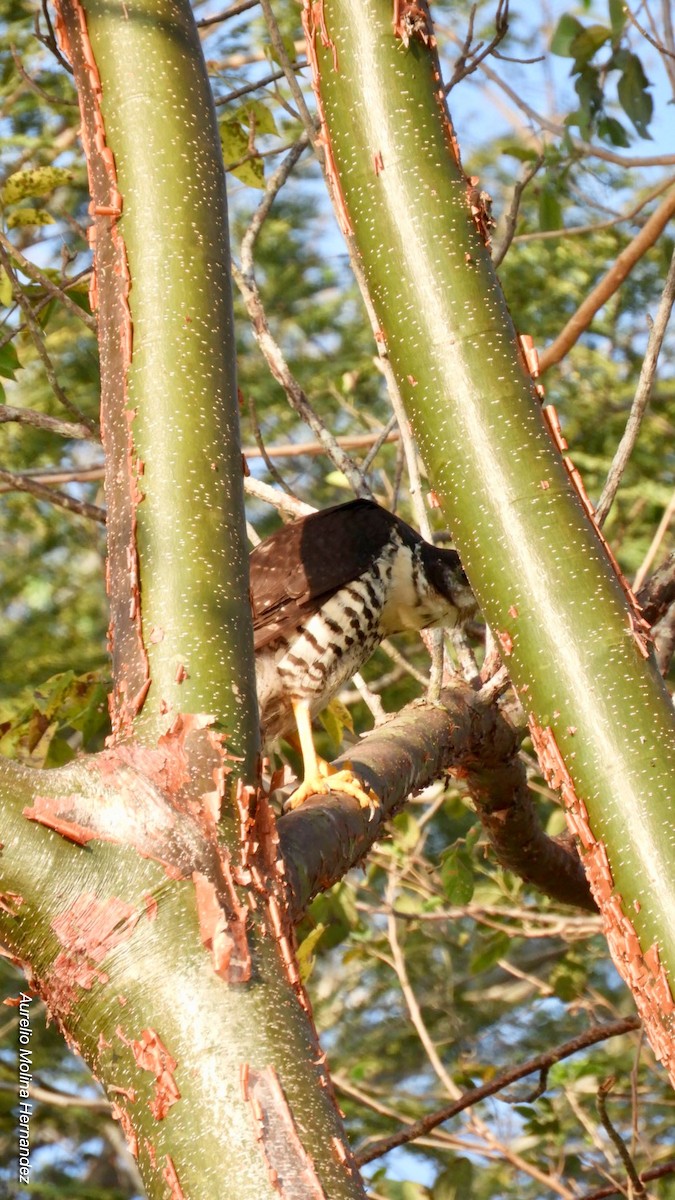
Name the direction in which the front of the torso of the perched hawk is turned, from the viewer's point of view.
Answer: to the viewer's right

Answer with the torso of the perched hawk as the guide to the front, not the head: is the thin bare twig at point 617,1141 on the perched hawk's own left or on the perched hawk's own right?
on the perched hawk's own left
